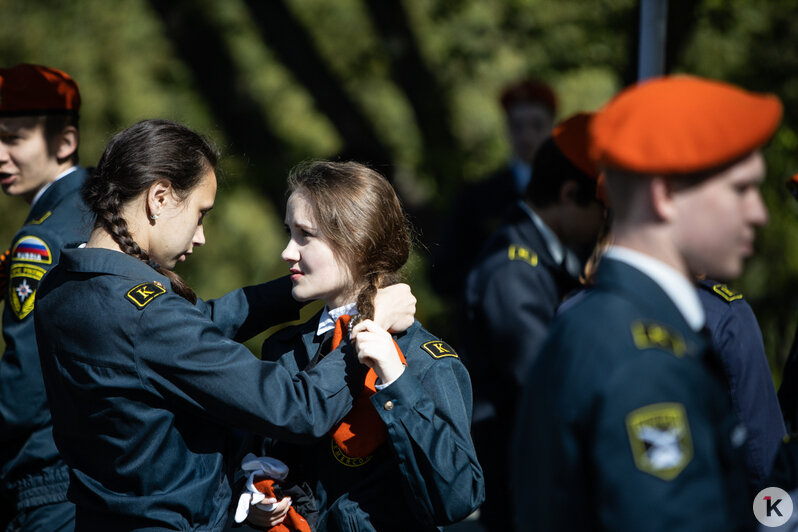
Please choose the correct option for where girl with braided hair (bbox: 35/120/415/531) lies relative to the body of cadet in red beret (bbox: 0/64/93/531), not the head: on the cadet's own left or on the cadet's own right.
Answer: on the cadet's own left

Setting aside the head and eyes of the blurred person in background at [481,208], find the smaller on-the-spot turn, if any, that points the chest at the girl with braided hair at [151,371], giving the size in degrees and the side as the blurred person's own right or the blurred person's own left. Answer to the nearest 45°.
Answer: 0° — they already face them

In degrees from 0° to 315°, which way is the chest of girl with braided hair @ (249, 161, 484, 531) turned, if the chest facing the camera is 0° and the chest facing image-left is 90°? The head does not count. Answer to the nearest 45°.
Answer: approximately 45°

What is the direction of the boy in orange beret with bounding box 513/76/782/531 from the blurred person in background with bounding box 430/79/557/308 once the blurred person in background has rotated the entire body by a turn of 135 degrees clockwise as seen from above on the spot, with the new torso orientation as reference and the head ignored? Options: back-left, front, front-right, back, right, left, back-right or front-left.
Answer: back-left

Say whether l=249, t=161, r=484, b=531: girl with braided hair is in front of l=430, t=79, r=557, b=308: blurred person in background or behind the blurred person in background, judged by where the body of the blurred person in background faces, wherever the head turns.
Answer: in front

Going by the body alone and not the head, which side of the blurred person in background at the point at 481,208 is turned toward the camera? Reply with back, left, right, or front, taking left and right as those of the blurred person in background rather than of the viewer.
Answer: front

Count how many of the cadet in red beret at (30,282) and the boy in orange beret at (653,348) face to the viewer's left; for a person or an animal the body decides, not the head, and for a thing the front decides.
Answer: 1

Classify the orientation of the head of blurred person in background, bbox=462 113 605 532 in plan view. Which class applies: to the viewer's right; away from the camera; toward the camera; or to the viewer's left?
to the viewer's right
